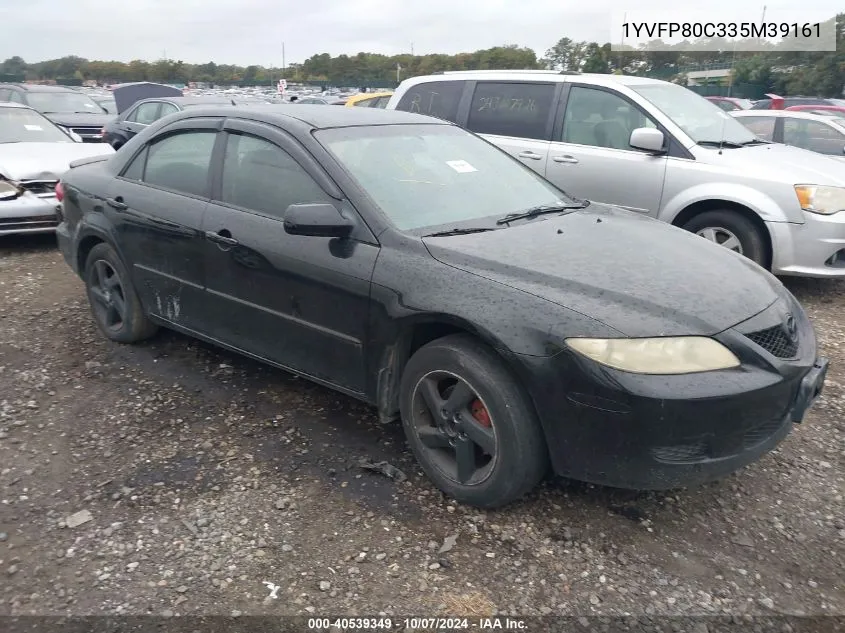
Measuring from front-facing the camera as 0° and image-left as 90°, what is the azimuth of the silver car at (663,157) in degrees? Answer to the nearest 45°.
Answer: approximately 315°

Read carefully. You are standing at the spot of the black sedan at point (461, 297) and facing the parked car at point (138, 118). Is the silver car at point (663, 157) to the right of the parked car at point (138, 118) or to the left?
right

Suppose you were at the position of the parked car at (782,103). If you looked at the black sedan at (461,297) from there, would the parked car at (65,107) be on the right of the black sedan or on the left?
right

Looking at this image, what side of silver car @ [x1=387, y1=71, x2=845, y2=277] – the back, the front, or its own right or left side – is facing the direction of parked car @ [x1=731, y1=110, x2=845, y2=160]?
left

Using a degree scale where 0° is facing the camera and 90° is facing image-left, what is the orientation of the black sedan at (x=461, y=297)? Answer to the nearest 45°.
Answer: approximately 315°

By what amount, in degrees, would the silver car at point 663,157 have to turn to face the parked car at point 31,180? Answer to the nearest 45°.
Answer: approximately 135° to its right

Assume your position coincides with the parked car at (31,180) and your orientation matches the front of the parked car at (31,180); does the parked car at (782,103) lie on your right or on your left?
on your left

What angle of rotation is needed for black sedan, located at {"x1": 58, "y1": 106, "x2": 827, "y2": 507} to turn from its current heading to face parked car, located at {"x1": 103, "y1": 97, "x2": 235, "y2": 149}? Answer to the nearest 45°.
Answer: approximately 180°

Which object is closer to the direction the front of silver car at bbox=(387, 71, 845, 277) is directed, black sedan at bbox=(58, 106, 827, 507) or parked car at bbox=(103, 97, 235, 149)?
the black sedan
